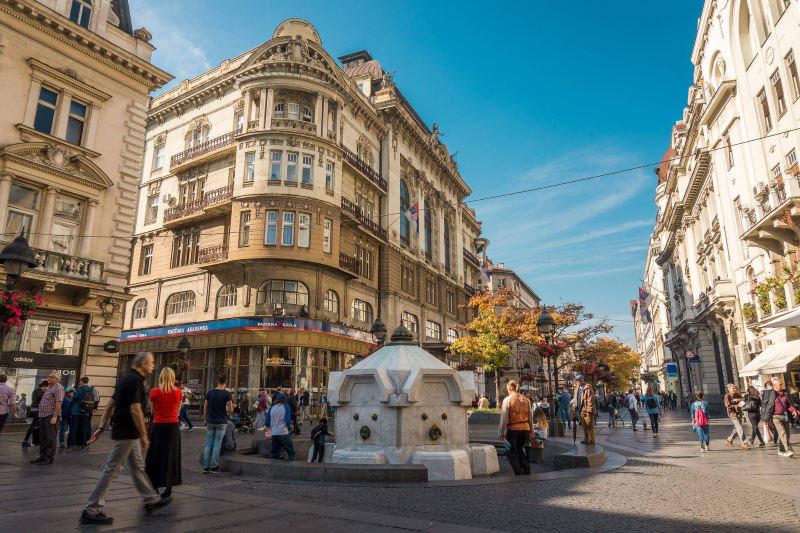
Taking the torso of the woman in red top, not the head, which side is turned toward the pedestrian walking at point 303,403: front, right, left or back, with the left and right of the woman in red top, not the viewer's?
front

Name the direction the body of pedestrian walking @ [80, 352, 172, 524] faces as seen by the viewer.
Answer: to the viewer's right

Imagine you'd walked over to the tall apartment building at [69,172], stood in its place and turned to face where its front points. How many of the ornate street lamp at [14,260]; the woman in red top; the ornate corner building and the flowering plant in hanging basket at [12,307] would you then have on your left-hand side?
1

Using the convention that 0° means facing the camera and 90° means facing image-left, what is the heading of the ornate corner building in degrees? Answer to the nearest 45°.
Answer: approximately 0°

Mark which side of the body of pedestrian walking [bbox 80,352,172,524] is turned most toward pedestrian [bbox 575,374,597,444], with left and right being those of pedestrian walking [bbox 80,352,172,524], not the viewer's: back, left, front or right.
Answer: front

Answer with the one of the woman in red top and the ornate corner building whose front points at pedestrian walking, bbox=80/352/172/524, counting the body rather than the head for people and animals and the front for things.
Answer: the ornate corner building

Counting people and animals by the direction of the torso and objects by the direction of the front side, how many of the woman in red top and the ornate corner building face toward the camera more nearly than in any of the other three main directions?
1

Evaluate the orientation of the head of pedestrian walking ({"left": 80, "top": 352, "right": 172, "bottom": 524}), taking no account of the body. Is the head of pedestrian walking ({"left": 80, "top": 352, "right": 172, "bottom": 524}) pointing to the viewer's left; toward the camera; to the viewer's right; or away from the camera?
to the viewer's right

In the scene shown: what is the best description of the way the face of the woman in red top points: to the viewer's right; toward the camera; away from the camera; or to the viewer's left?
away from the camera

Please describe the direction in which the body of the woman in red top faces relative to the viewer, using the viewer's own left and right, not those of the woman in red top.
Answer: facing away from the viewer

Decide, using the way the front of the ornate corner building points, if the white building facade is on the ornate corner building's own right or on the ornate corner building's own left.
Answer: on the ornate corner building's own left

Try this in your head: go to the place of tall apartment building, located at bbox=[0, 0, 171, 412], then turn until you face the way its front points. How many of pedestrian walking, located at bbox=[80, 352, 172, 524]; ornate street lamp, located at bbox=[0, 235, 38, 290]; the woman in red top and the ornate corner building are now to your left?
1
